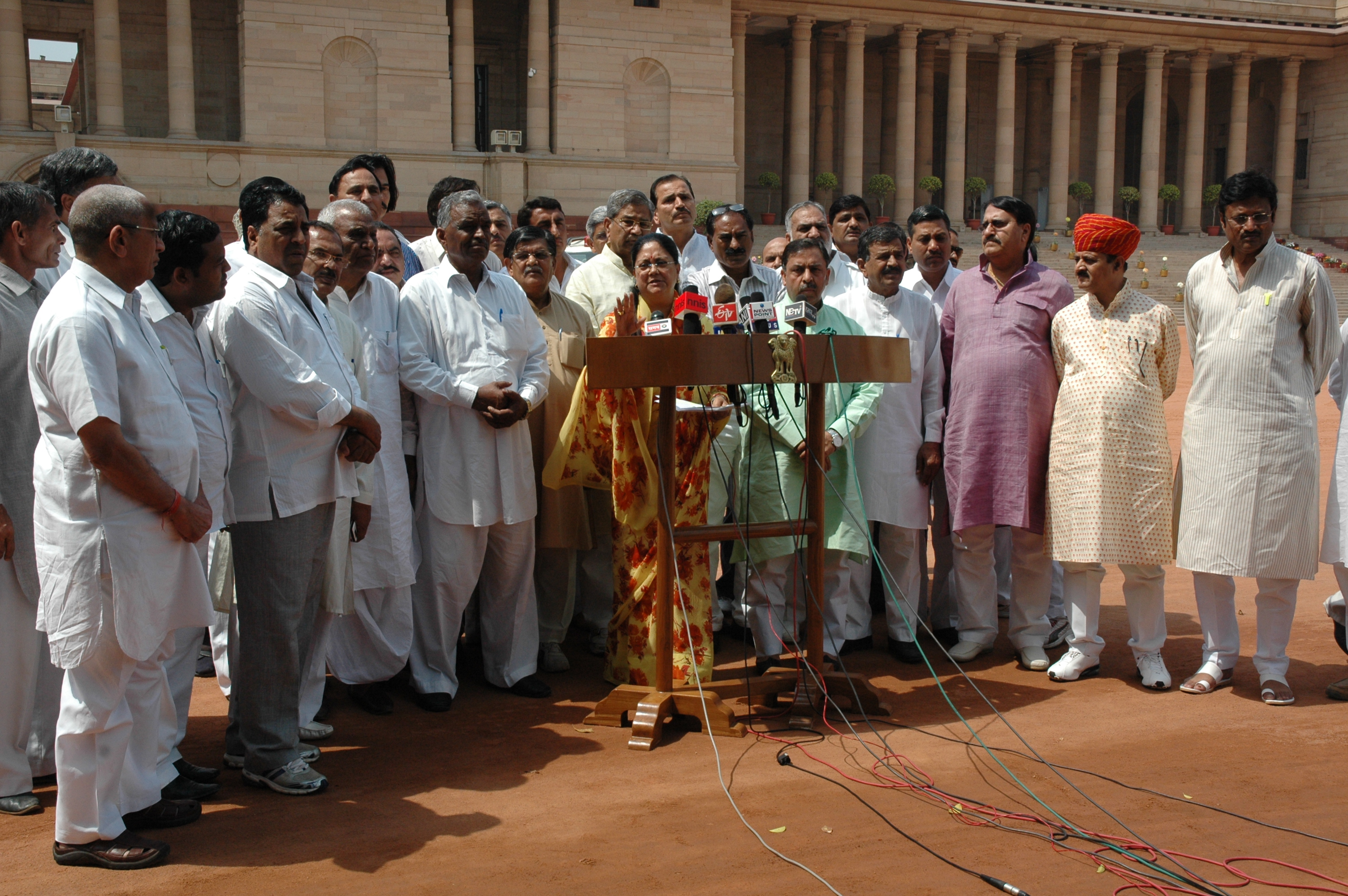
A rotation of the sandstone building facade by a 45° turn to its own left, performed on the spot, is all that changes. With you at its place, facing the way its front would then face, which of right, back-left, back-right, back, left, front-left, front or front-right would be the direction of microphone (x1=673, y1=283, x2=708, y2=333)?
front-right

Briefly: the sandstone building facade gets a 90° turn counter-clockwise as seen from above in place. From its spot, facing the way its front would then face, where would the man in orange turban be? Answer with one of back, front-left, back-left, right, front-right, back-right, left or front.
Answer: right

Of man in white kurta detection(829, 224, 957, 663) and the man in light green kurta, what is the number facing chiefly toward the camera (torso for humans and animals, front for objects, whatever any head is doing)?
2

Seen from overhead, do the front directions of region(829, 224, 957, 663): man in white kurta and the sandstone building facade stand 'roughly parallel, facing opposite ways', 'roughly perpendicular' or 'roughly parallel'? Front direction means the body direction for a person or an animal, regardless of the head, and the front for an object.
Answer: roughly parallel

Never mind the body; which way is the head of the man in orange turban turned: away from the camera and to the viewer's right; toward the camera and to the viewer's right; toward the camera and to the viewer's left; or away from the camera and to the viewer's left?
toward the camera and to the viewer's left

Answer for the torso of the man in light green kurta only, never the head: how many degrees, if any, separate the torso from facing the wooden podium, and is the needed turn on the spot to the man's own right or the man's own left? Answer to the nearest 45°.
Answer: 0° — they already face it

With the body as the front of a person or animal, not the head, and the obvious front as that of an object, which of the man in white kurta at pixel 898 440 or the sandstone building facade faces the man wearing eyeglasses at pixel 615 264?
the sandstone building facade

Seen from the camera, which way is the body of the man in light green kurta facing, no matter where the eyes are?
toward the camera

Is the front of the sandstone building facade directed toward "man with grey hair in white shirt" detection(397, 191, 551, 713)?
yes

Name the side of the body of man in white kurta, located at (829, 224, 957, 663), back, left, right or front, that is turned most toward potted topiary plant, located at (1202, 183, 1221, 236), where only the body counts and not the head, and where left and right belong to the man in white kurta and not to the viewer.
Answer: back

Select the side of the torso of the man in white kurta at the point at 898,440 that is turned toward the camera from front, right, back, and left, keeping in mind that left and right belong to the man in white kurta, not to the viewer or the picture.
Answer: front

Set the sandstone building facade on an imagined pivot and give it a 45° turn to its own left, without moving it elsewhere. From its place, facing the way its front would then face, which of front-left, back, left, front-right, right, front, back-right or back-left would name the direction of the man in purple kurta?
front-right

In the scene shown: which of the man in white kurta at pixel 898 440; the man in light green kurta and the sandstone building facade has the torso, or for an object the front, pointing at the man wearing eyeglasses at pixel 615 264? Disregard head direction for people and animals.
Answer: the sandstone building facade

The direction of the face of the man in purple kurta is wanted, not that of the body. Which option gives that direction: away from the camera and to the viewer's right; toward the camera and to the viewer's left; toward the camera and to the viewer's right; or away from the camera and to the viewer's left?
toward the camera and to the viewer's left

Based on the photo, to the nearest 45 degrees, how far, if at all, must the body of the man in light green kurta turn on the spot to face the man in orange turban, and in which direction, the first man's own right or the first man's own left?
approximately 90° to the first man's own left

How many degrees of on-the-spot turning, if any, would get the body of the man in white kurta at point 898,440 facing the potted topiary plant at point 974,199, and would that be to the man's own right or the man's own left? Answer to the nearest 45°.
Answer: approximately 180°

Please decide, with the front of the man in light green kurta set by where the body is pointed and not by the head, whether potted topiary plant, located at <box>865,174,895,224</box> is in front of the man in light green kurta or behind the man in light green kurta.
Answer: behind

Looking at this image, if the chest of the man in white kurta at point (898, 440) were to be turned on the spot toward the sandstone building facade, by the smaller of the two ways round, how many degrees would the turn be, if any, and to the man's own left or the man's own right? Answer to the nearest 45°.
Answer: approximately 180°
